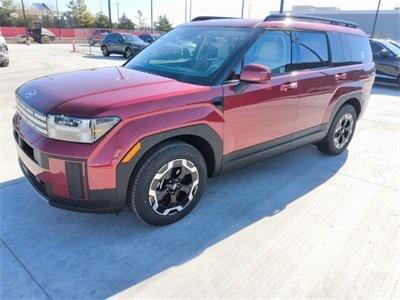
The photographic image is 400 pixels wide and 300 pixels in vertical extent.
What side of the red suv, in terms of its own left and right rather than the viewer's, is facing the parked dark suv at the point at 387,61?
back

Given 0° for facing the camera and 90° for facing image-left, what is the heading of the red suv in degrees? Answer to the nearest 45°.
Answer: approximately 45°

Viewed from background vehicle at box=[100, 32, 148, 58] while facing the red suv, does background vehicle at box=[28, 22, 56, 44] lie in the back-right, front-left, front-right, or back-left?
back-right

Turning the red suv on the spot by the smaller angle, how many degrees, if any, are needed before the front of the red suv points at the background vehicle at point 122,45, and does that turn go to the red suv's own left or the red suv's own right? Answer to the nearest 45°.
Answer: approximately 135° to the red suv's own right
